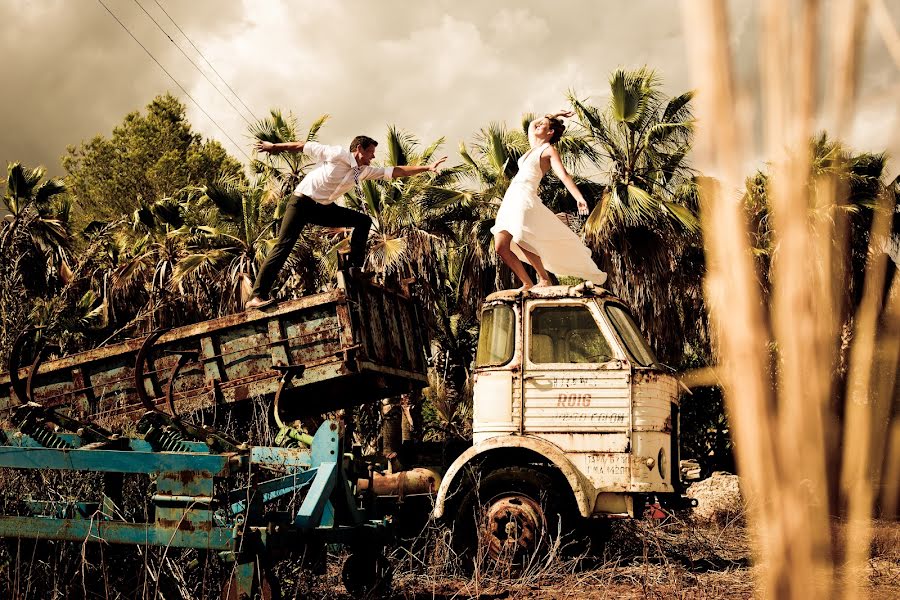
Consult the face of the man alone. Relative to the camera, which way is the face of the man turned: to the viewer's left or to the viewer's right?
to the viewer's right

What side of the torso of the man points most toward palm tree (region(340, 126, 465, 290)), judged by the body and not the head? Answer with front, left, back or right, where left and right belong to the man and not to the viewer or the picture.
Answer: left

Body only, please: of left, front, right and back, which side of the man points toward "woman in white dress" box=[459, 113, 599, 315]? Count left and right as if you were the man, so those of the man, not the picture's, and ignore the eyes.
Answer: front

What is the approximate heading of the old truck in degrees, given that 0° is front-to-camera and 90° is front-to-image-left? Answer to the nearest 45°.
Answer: approximately 270°
